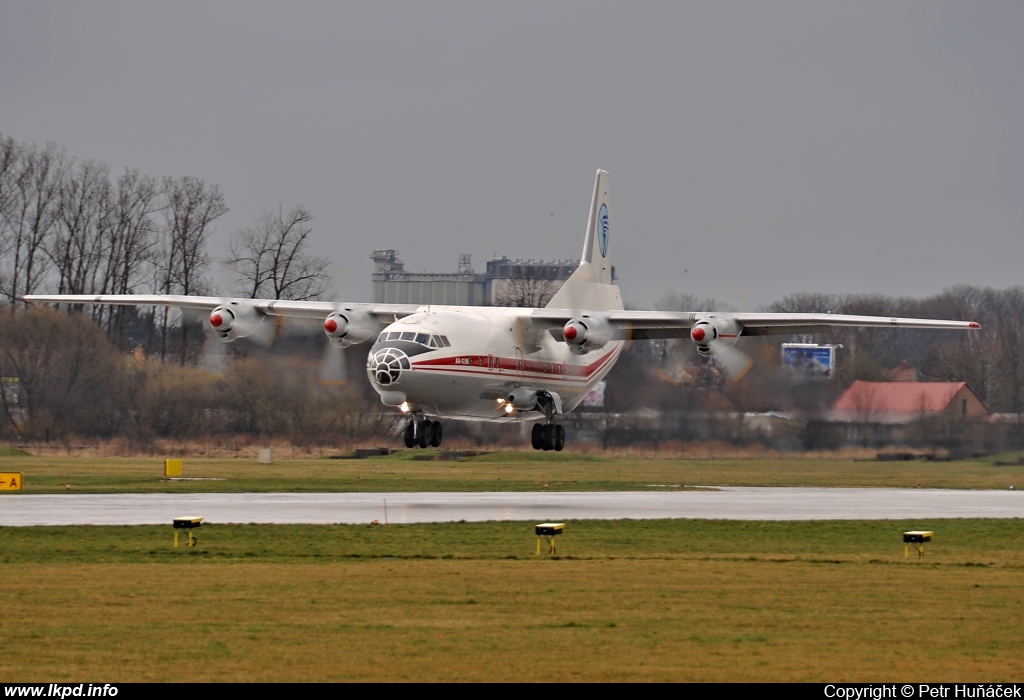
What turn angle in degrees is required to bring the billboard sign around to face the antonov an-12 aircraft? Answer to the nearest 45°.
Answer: approximately 45° to its right

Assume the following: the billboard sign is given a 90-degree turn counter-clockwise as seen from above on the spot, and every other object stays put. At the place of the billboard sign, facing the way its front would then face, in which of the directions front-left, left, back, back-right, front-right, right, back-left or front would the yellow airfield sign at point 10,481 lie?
back-right

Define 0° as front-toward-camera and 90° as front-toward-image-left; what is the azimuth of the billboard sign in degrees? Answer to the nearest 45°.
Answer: approximately 0°

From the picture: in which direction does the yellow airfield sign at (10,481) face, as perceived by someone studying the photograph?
facing the viewer
